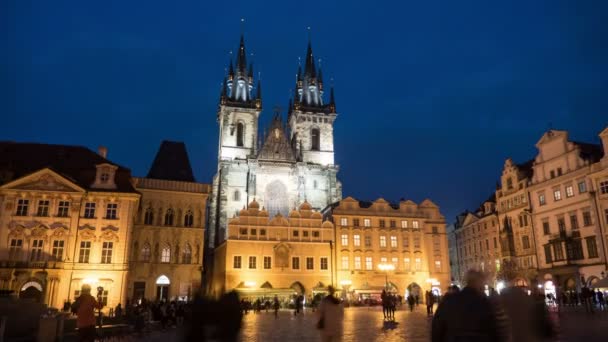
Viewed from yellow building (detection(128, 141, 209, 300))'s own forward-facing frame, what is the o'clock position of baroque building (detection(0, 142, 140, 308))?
The baroque building is roughly at 2 o'clock from the yellow building.

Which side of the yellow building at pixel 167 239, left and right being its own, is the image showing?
front

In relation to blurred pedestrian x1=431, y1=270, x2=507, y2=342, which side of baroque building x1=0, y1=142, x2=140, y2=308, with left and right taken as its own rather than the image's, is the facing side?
front

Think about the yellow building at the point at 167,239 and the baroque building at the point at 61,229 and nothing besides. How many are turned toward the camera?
2

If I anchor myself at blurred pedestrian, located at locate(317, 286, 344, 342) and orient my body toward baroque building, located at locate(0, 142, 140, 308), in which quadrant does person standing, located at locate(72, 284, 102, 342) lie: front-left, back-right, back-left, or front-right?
front-left

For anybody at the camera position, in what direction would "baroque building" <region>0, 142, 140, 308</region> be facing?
facing the viewer

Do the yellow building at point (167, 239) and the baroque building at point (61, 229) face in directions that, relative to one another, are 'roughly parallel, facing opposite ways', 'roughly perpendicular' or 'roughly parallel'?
roughly parallel

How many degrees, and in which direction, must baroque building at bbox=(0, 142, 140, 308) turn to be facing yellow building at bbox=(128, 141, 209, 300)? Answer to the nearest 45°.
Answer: approximately 135° to its left

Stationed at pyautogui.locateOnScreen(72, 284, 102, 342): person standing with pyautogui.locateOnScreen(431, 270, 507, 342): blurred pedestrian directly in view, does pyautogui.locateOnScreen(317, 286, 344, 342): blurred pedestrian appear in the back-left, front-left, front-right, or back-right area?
front-left

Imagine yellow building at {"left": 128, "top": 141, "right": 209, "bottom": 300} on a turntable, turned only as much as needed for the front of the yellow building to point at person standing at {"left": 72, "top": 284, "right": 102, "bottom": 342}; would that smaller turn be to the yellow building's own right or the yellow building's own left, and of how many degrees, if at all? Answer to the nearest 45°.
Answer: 0° — it already faces them

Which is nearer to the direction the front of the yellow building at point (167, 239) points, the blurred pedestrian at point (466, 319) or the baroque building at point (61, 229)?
the blurred pedestrian

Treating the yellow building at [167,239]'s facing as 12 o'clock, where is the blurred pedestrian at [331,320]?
The blurred pedestrian is roughly at 12 o'clock from the yellow building.

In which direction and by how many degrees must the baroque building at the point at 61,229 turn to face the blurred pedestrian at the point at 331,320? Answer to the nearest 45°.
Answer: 0° — it already faces them
